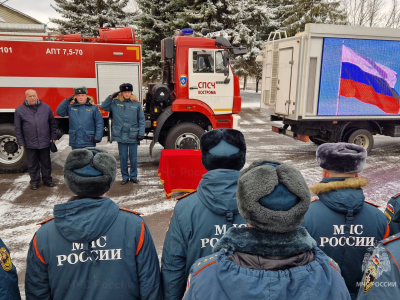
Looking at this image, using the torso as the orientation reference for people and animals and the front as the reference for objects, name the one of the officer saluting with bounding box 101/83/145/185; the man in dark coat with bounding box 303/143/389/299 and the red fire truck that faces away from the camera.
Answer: the man in dark coat

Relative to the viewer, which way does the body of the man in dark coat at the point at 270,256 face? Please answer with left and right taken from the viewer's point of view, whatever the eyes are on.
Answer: facing away from the viewer

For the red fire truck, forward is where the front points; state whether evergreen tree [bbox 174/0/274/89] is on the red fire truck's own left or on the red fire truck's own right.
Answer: on the red fire truck's own left

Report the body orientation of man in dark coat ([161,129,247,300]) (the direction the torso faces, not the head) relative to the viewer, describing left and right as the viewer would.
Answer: facing away from the viewer

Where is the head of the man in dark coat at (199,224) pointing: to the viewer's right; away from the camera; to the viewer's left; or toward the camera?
away from the camera

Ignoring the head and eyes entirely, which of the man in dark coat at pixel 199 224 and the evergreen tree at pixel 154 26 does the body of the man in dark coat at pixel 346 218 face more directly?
the evergreen tree

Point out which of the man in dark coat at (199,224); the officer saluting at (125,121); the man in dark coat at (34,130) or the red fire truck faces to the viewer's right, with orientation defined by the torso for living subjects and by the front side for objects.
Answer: the red fire truck

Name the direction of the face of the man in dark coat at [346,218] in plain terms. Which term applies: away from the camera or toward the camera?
away from the camera

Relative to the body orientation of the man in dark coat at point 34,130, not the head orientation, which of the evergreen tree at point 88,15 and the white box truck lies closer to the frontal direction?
the white box truck

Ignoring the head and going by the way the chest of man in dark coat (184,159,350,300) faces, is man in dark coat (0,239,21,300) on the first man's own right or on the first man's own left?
on the first man's own left

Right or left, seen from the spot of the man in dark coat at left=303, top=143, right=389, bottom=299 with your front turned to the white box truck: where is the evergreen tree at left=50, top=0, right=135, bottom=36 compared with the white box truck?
left

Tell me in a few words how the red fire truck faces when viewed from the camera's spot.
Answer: facing to the right of the viewer

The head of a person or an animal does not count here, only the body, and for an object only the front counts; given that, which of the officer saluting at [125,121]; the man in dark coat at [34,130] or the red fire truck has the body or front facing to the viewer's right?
the red fire truck
